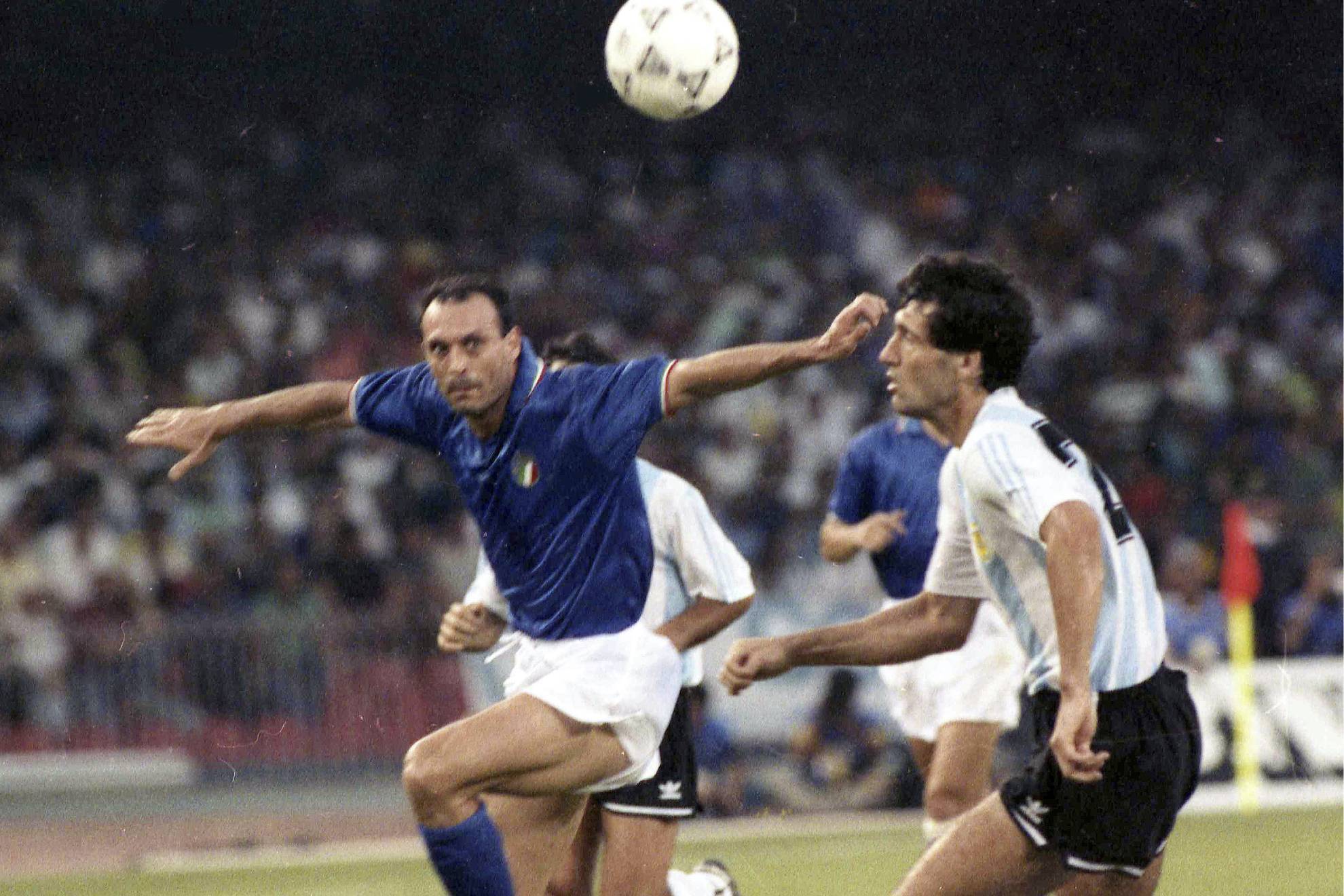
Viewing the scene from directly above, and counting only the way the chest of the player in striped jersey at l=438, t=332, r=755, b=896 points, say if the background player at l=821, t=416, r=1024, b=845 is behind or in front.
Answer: behind

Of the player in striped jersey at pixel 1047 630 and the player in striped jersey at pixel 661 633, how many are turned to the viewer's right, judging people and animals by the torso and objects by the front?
0

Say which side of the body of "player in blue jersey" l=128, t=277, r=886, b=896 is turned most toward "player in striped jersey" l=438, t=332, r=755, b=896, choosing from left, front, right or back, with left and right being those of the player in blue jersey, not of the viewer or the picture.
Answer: back

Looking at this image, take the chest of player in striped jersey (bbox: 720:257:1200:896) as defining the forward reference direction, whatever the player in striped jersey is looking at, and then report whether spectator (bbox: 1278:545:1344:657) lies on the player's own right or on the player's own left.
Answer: on the player's own right

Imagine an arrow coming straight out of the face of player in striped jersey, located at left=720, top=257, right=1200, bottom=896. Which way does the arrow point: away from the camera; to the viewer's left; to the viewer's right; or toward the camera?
to the viewer's left

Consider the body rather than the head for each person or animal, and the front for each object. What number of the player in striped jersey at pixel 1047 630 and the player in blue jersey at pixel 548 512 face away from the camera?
0

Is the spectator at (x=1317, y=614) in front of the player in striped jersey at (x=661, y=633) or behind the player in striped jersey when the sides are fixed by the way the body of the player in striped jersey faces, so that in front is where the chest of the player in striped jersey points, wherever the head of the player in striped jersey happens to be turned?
behind

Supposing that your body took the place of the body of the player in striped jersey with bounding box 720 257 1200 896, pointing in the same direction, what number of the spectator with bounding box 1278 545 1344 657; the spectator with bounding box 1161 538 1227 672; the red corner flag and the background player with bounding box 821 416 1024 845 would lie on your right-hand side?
4

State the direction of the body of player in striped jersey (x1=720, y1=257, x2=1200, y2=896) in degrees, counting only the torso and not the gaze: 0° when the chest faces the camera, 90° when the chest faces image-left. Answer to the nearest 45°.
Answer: approximately 90°
